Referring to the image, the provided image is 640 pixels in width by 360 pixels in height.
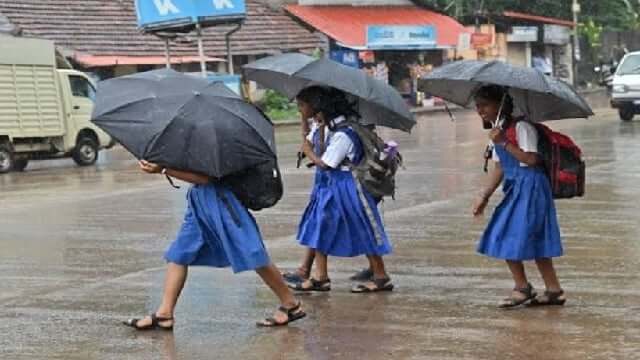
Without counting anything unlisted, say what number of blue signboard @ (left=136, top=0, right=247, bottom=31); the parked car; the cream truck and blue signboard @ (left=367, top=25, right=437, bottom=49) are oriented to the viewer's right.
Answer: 1

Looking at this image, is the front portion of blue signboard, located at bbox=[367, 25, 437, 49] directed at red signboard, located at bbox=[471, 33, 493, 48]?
no

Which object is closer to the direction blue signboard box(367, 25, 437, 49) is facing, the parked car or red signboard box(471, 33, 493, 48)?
the parked car

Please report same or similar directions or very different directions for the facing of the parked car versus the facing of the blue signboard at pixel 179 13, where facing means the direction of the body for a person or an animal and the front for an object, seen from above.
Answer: same or similar directions

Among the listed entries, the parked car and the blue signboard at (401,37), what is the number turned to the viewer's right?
0

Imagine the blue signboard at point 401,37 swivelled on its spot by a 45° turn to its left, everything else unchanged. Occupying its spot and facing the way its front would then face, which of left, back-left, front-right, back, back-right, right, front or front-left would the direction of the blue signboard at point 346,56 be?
right

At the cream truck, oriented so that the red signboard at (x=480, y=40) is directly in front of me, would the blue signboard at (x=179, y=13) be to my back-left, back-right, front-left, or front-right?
front-left

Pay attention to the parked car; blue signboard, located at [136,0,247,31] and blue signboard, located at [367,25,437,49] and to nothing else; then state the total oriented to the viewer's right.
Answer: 0

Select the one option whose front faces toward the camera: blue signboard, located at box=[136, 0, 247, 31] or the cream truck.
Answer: the blue signboard

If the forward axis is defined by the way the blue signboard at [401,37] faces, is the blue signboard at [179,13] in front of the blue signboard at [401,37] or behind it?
in front

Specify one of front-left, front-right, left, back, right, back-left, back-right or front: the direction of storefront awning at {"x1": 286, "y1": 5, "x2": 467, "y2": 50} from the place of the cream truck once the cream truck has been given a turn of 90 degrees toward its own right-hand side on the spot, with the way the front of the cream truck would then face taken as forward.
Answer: back-left

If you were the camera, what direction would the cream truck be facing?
facing to the right of the viewer

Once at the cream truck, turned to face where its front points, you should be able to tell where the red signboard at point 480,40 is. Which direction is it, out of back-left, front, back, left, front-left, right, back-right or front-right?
front-left

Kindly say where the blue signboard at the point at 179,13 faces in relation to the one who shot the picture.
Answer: facing the viewer

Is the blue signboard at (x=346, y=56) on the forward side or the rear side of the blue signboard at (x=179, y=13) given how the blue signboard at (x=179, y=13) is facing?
on the rear side

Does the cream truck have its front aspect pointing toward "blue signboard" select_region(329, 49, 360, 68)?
no

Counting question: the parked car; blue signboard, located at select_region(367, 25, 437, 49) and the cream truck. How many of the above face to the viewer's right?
1
